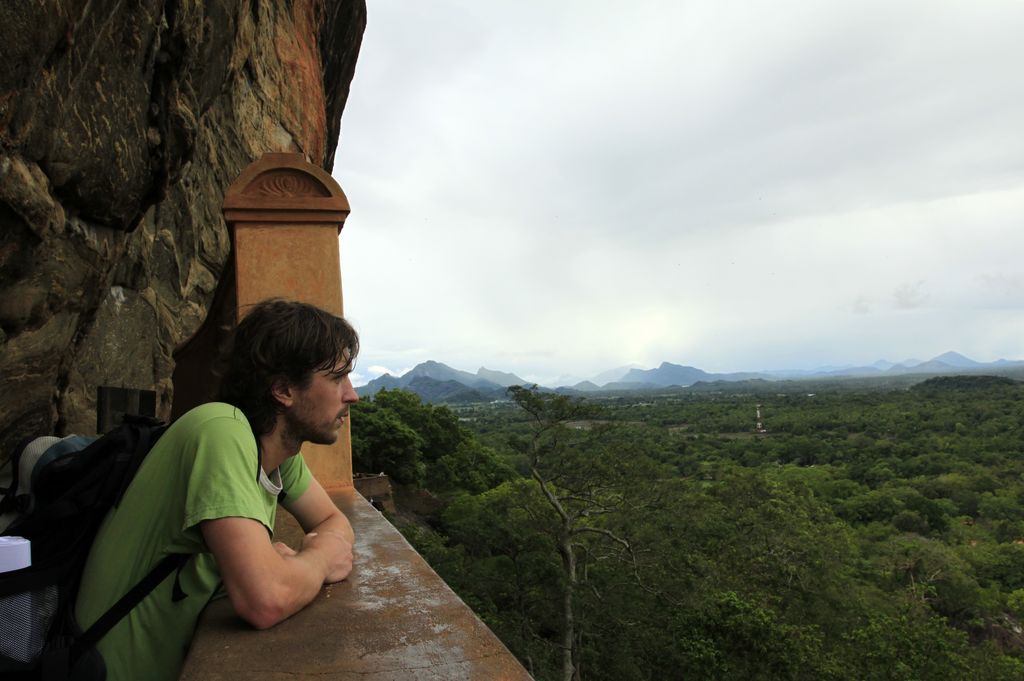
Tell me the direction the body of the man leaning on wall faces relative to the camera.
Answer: to the viewer's right

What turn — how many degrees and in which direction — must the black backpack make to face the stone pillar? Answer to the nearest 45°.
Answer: approximately 135° to its right

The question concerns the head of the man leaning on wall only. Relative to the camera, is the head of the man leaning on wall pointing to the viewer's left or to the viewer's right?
to the viewer's right

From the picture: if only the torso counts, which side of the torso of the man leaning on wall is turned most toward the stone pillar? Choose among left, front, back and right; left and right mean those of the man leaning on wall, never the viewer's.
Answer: left

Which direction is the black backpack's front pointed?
to the viewer's left
